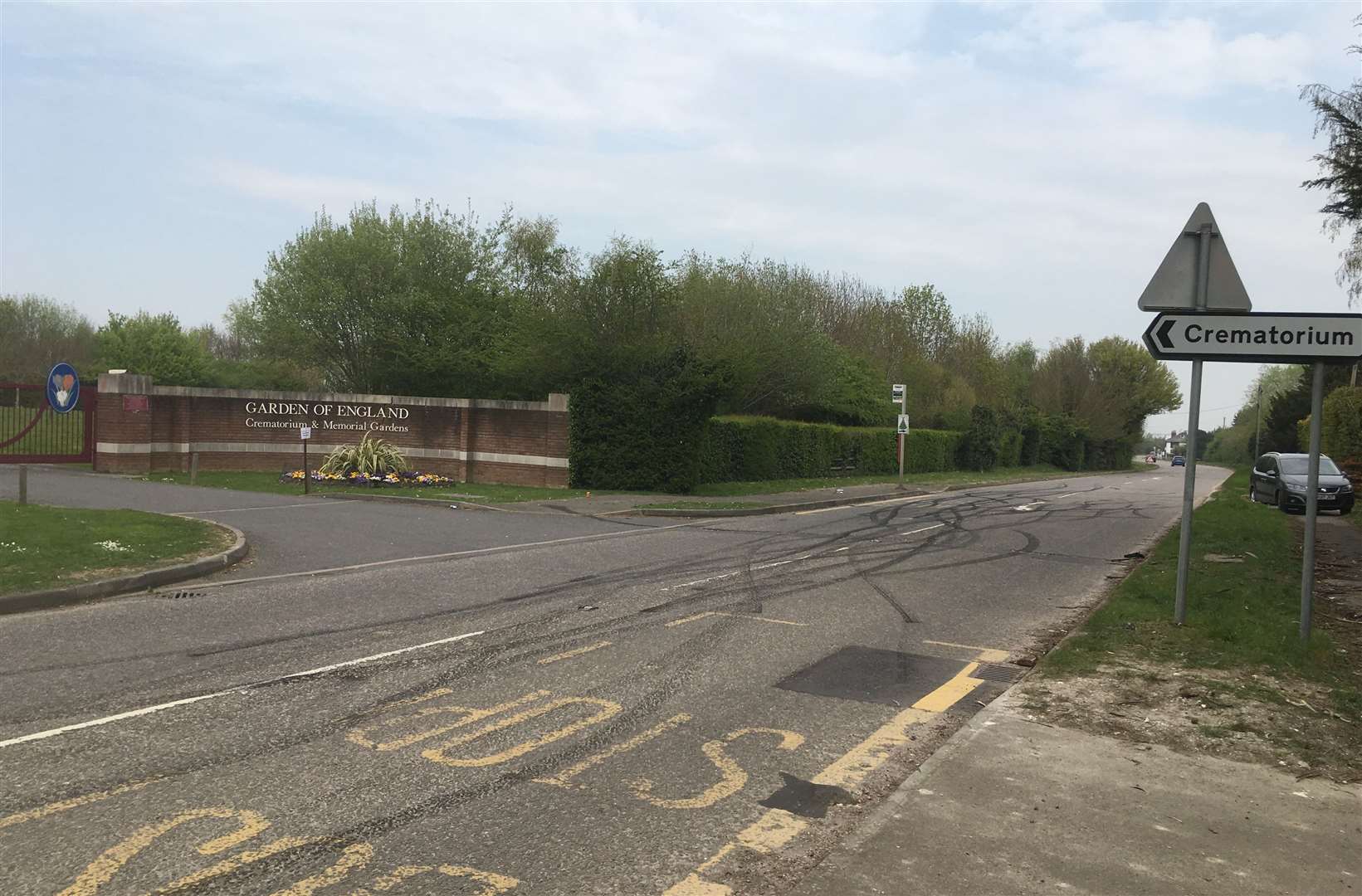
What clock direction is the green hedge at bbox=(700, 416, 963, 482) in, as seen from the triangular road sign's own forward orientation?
The green hedge is roughly at 11 o'clock from the triangular road sign.

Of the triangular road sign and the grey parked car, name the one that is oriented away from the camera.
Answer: the triangular road sign

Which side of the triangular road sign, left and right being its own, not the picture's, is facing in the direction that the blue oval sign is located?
left

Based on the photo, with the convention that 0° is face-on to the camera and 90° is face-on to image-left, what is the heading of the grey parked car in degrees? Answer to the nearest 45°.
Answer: approximately 315°

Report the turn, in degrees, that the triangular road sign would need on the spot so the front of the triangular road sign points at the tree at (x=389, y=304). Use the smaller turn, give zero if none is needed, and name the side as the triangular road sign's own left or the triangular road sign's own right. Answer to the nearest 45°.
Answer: approximately 45° to the triangular road sign's own left

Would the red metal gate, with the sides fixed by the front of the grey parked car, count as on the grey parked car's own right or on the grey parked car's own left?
on the grey parked car's own right

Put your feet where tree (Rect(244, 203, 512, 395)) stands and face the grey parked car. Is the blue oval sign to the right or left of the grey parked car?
right

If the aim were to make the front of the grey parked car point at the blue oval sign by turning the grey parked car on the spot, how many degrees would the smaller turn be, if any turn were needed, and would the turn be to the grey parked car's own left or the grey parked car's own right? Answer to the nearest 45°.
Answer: approximately 90° to the grey parked car's own right

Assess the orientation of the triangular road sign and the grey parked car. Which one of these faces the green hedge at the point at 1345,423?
the triangular road sign

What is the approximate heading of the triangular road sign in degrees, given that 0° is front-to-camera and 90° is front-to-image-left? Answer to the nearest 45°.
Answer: approximately 180°

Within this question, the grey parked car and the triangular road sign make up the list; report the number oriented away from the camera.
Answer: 1
